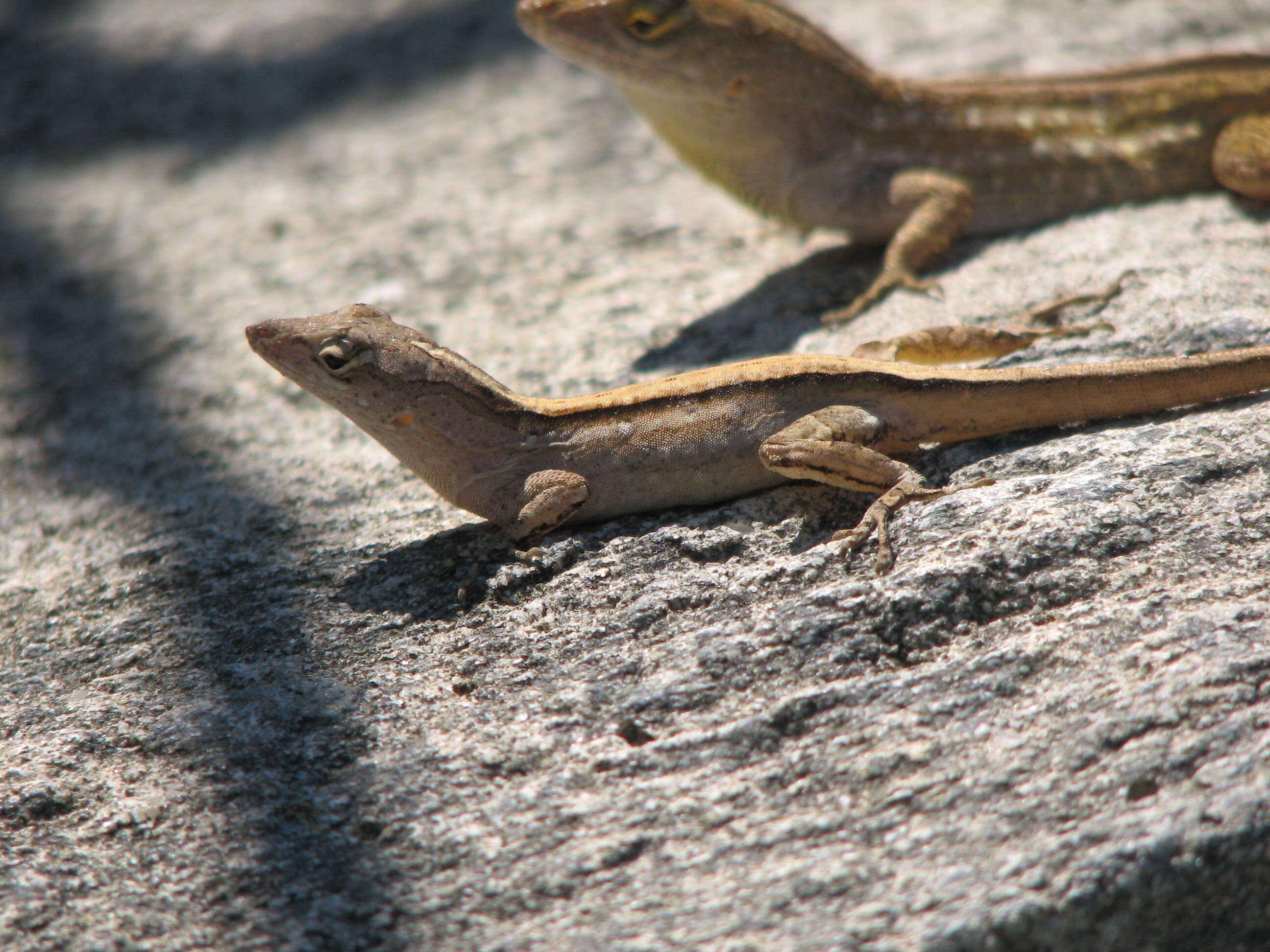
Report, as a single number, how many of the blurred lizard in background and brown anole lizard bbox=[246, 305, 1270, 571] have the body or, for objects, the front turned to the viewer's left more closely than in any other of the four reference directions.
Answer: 2

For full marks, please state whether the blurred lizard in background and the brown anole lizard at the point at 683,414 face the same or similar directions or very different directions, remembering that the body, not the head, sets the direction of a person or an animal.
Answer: same or similar directions

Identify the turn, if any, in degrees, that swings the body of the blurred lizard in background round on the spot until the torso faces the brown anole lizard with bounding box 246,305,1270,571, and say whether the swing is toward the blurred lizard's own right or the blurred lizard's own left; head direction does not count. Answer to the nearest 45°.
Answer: approximately 90° to the blurred lizard's own left

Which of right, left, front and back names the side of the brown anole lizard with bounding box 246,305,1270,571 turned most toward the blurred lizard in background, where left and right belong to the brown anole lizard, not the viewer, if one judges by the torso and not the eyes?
right

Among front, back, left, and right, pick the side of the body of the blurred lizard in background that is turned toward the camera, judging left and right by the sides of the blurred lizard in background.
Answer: left

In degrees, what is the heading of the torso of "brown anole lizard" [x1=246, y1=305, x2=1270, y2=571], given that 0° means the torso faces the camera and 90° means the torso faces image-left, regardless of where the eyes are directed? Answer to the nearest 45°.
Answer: approximately 90°
